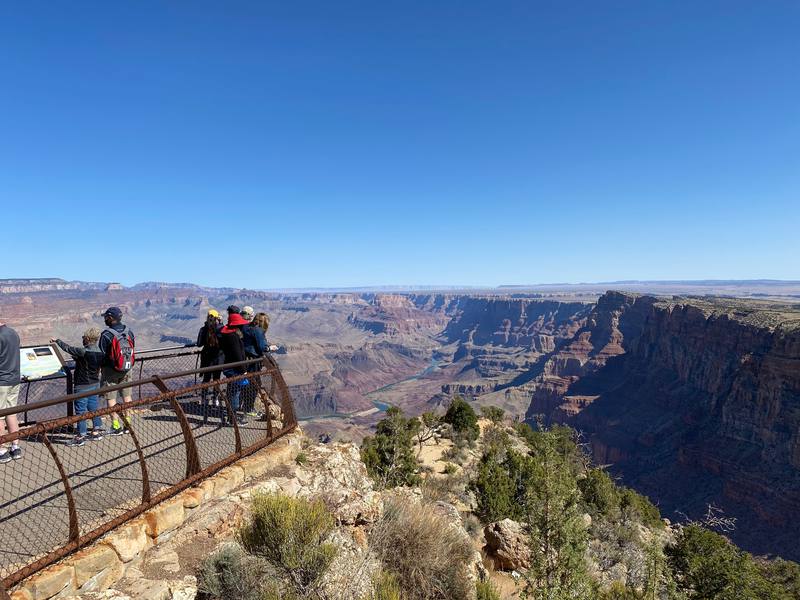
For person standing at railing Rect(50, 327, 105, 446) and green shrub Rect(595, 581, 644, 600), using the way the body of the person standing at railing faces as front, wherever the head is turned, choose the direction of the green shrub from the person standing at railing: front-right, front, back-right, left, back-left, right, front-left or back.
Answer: back

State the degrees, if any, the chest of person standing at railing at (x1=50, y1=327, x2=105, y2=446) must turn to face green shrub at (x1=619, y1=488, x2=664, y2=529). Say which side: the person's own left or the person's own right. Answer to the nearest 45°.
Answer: approximately 135° to the person's own right

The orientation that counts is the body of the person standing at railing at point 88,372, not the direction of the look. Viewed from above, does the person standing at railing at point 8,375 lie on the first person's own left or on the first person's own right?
on the first person's own left

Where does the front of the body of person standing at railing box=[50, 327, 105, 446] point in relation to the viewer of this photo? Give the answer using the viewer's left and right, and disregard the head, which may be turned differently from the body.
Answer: facing away from the viewer and to the left of the viewer

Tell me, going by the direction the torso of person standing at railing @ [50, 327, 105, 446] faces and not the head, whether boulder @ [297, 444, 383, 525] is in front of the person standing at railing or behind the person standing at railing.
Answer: behind

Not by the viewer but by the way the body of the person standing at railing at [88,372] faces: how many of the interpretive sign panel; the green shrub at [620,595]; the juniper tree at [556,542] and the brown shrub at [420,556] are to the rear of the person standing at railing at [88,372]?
3

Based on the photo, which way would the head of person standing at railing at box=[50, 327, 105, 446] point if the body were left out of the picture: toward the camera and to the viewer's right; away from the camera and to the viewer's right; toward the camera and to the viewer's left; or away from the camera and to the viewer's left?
away from the camera and to the viewer's left

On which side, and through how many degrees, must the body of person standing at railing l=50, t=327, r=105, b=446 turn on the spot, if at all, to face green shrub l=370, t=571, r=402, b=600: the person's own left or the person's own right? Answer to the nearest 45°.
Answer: approximately 180°

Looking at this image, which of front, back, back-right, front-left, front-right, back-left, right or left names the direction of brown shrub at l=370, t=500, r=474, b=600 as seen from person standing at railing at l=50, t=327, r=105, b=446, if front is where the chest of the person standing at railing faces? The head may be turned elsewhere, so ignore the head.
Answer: back
